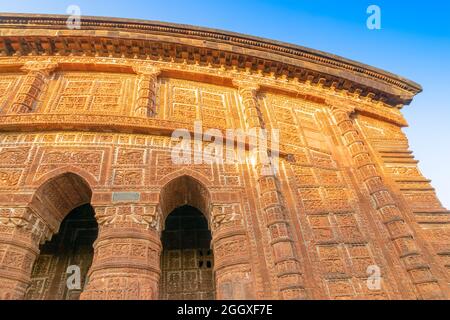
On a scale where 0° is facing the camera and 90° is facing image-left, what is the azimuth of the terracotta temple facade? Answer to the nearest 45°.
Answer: approximately 0°
